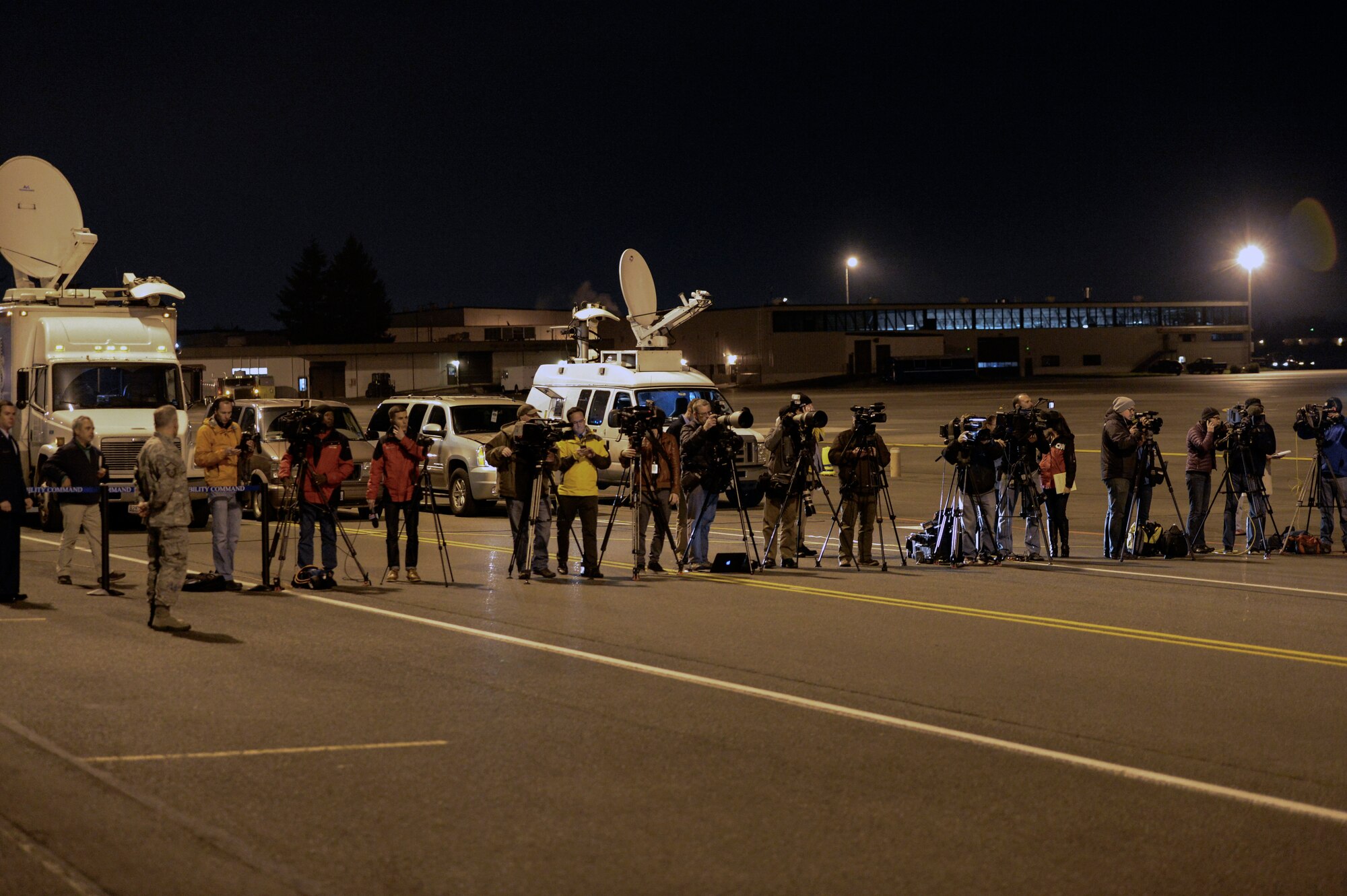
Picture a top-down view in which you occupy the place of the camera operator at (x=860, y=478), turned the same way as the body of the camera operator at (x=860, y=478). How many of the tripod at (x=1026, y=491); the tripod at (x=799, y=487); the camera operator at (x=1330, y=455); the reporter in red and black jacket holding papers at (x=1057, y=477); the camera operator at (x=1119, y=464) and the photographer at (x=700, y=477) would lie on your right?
2

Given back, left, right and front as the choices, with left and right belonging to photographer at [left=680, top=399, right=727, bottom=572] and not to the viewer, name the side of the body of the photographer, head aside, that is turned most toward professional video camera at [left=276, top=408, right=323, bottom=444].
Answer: right

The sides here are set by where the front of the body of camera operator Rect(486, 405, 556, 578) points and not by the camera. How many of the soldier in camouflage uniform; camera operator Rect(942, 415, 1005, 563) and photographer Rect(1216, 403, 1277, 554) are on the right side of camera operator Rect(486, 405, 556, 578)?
1

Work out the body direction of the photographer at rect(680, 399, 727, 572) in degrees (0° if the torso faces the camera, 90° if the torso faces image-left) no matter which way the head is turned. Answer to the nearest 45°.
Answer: approximately 315°

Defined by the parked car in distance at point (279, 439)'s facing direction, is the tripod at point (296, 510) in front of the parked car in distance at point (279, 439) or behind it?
in front

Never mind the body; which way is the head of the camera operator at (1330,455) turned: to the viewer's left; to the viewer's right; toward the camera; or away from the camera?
to the viewer's left

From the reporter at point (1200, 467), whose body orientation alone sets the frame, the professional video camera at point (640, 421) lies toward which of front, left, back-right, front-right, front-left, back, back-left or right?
back-right

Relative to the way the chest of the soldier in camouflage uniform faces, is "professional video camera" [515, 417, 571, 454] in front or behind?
in front

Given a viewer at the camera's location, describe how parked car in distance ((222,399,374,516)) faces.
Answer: facing the viewer and to the right of the viewer

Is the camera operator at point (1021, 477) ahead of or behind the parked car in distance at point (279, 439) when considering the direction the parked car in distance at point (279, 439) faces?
ahead

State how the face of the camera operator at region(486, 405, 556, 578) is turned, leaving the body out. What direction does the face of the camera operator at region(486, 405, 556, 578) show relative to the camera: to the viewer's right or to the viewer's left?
to the viewer's right
